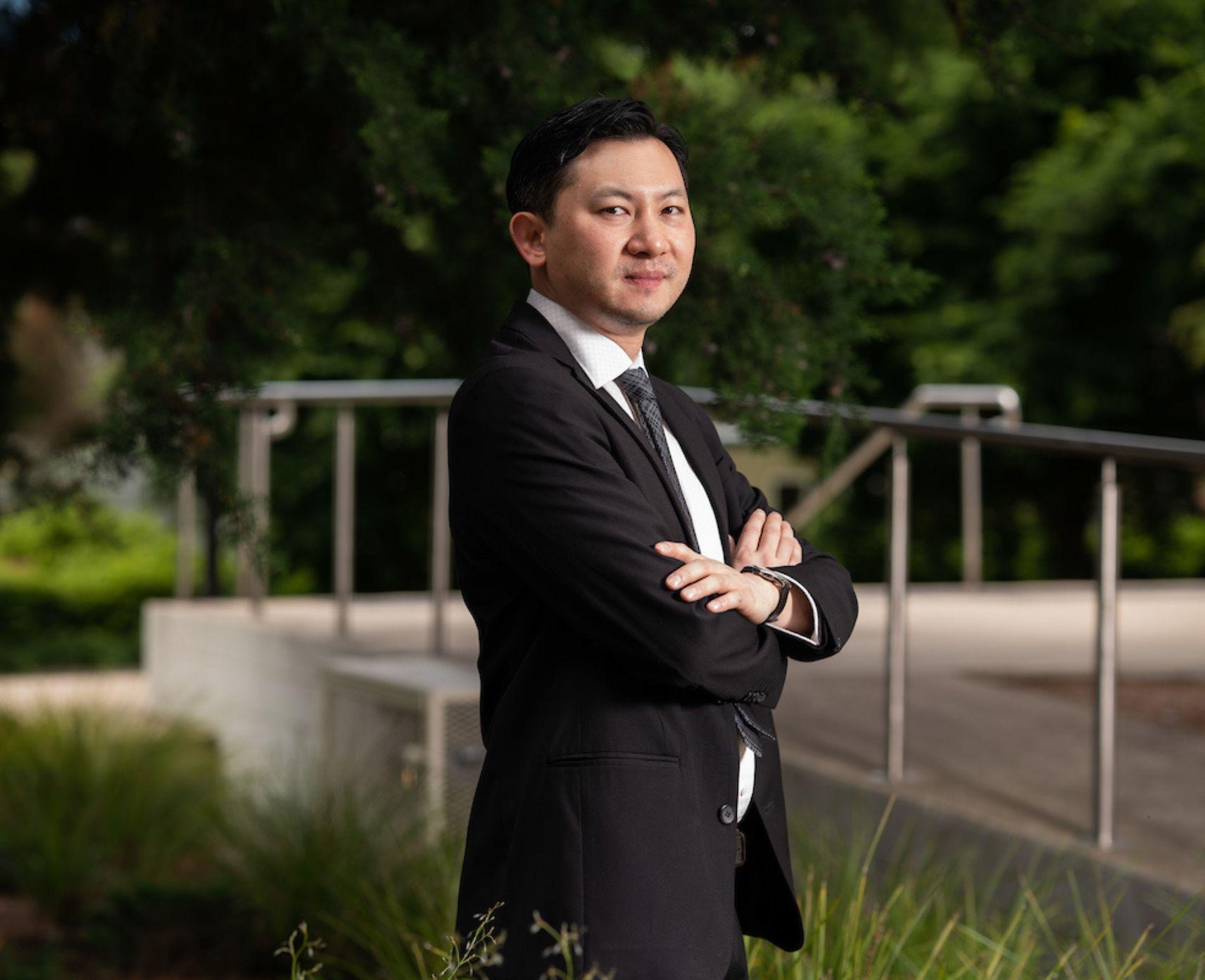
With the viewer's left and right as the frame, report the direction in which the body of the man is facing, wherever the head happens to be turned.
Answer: facing the viewer and to the right of the viewer

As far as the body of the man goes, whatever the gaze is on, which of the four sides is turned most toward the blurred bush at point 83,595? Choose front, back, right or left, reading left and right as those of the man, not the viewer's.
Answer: back

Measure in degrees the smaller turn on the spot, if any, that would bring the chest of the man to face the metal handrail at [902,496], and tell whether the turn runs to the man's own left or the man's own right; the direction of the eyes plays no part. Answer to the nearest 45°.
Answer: approximately 135° to the man's own left

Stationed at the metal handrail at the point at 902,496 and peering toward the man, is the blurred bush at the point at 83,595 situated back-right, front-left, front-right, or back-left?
back-right

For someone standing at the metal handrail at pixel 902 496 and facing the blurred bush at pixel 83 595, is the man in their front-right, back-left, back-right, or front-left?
back-left
